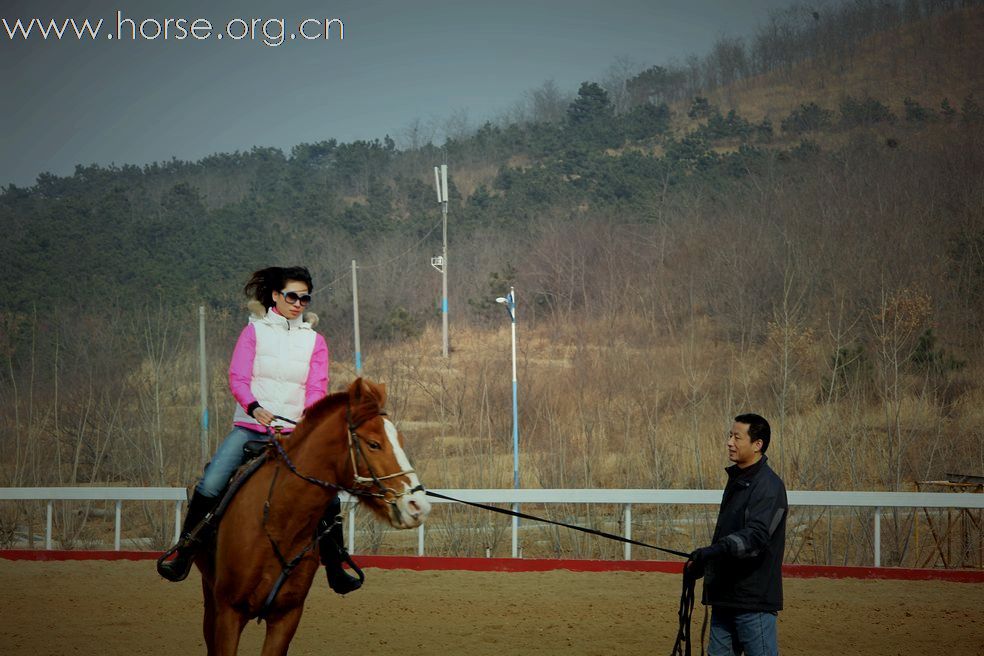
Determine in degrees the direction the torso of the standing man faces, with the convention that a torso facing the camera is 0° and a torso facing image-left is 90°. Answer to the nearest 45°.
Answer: approximately 90°

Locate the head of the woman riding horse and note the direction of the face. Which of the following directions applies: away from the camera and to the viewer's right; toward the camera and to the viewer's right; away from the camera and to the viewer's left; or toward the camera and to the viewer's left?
toward the camera and to the viewer's right

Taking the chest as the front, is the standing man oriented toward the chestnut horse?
yes

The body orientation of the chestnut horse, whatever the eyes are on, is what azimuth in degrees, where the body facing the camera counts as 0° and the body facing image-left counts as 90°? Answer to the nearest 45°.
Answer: approximately 315°

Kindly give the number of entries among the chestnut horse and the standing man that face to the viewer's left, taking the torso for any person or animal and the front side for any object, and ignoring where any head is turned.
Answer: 1

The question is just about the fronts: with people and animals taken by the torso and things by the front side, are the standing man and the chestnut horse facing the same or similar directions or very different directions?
very different directions

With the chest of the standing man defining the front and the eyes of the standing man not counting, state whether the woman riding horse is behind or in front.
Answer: in front

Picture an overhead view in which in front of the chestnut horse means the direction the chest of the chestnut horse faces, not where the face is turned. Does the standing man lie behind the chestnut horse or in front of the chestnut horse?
in front

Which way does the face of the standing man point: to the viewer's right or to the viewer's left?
to the viewer's left
